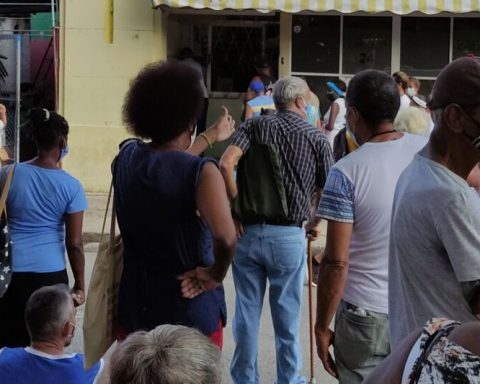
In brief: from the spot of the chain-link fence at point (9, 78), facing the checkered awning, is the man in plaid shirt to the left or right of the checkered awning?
right

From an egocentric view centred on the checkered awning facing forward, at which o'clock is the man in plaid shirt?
The man in plaid shirt is roughly at 12 o'clock from the checkered awning.

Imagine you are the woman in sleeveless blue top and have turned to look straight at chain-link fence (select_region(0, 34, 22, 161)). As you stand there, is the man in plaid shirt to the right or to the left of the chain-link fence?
right

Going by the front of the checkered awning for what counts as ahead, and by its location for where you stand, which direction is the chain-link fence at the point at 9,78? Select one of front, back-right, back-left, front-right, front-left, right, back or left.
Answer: right

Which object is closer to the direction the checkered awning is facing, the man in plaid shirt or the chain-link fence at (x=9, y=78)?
the man in plaid shirt

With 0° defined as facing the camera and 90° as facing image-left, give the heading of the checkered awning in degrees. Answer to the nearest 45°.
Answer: approximately 0°

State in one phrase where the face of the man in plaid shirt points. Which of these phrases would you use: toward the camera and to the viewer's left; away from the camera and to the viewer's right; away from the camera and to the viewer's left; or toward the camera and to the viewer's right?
away from the camera and to the viewer's right
